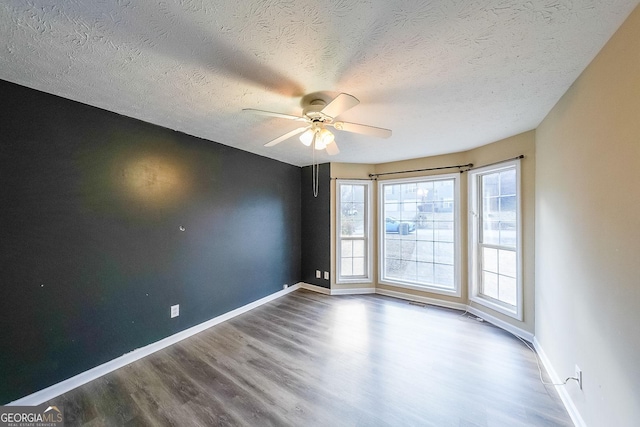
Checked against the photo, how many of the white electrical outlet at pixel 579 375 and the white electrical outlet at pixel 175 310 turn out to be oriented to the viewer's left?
1

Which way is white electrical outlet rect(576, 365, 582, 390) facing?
to the viewer's left

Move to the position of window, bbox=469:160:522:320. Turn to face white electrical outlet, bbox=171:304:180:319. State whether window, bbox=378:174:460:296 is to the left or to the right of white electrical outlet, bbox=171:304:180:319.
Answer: right

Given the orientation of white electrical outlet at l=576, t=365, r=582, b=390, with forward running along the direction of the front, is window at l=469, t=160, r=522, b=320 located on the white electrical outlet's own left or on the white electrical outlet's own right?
on the white electrical outlet's own right

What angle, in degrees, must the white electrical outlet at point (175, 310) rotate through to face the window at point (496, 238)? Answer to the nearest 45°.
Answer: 0° — it already faces it

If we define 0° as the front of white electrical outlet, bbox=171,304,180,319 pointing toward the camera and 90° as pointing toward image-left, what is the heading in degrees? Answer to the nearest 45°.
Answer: approximately 315°

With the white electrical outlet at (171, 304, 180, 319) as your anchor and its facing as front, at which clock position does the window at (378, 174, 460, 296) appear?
The window is roughly at 11 o'clock from the white electrical outlet.

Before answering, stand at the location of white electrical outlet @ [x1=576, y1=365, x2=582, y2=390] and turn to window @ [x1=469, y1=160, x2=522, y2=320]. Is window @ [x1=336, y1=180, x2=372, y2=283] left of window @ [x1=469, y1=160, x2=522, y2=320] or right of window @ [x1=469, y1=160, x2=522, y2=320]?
left

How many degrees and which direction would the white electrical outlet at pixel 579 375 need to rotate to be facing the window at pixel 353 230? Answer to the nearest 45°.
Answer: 0° — it already faces it
